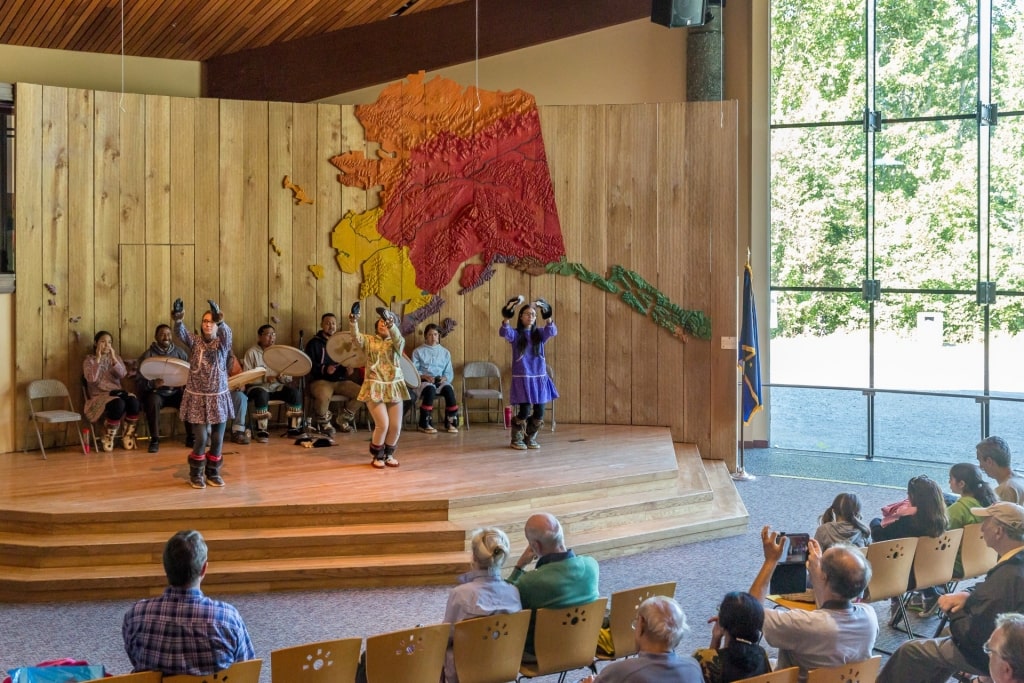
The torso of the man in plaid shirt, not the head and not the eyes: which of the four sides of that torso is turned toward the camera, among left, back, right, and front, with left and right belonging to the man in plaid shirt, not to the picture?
back

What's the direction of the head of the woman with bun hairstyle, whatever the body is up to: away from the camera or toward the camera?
away from the camera

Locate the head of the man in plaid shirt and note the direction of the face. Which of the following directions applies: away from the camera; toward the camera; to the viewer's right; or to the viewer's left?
away from the camera

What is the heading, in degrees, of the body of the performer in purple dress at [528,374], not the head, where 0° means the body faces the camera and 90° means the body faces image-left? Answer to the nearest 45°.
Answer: approximately 0°

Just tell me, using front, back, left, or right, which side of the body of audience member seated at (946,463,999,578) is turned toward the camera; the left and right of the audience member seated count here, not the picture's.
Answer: left

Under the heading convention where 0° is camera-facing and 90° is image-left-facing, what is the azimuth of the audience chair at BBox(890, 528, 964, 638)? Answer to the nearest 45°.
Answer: approximately 135°

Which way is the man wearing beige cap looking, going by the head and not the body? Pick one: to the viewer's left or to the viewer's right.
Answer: to the viewer's left

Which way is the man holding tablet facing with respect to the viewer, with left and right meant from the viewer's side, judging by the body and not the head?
facing away from the viewer and to the left of the viewer

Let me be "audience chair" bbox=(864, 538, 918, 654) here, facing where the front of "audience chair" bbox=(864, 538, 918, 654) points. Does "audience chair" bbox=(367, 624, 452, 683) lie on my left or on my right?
on my left
